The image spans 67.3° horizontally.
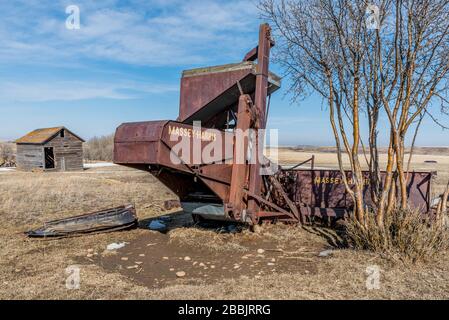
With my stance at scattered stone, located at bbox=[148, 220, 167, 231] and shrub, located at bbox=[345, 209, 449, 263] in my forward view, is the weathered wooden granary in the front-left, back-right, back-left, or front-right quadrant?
back-left

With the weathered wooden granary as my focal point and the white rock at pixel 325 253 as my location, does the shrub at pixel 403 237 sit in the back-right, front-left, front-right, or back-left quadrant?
back-right

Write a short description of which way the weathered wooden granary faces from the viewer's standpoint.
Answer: facing the viewer and to the right of the viewer

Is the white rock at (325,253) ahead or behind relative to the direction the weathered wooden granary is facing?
ahead
